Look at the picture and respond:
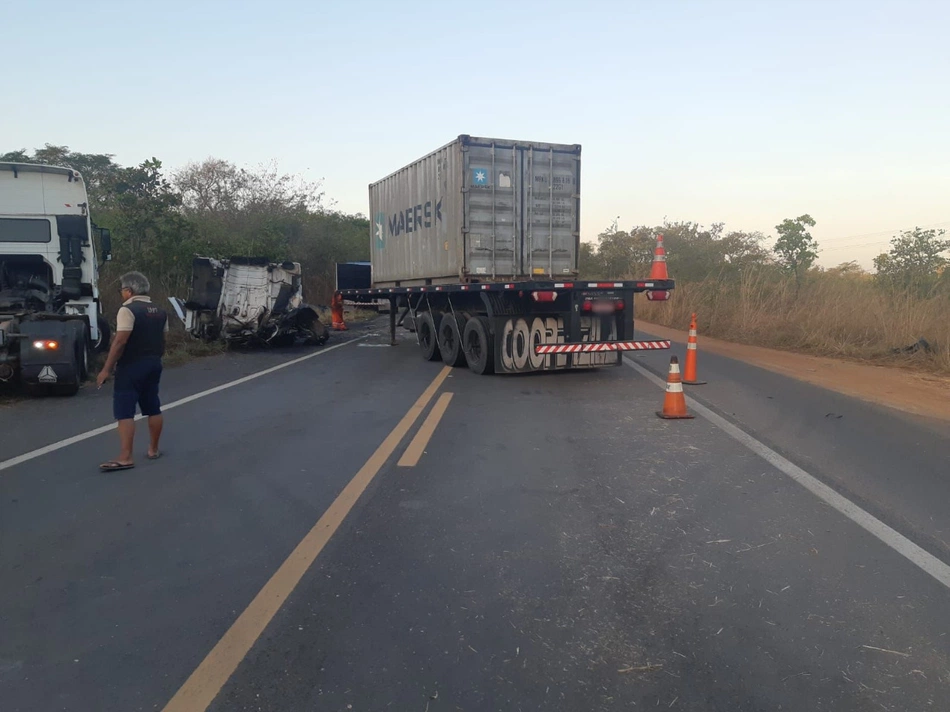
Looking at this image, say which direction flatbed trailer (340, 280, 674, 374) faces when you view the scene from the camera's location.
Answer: facing away from the viewer and to the left of the viewer

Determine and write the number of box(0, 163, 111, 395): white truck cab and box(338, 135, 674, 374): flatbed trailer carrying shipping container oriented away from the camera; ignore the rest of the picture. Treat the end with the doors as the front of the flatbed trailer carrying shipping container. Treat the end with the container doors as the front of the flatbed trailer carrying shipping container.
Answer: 1

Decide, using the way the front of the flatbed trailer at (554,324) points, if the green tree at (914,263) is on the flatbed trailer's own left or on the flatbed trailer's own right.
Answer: on the flatbed trailer's own right

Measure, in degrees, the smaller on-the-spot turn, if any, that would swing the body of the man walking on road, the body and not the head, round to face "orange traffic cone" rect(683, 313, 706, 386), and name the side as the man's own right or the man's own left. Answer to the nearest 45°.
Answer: approximately 135° to the man's own right

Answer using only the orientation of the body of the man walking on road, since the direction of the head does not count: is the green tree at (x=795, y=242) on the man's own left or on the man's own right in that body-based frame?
on the man's own right

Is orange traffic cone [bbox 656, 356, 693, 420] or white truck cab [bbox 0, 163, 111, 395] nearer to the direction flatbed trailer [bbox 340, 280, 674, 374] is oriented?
the white truck cab

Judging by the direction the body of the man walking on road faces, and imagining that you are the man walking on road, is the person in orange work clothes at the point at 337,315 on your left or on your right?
on your right

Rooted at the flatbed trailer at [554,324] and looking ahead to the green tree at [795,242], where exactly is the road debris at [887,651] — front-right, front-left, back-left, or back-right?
back-right
